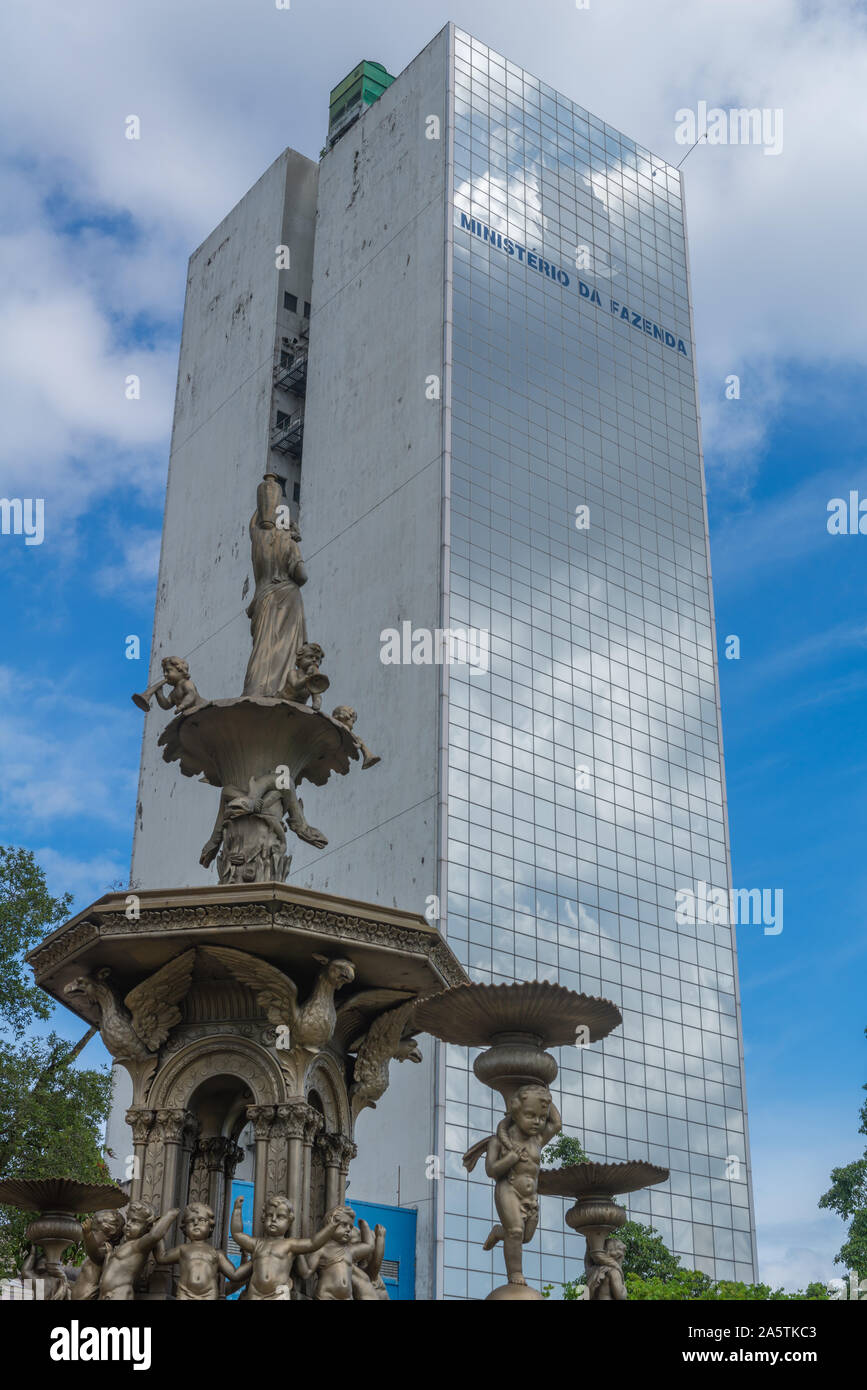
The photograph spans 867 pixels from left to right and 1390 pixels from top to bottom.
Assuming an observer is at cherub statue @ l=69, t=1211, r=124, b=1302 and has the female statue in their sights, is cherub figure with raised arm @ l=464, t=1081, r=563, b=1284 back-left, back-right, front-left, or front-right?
front-right

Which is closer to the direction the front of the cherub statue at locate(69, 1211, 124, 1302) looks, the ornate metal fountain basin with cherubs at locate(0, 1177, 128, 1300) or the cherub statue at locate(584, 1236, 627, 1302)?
the ornate metal fountain basin with cherubs

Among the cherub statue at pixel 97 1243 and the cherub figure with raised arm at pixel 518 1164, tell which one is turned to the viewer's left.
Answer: the cherub statue

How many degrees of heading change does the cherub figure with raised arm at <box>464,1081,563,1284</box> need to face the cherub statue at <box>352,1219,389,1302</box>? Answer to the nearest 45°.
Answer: approximately 135° to its right

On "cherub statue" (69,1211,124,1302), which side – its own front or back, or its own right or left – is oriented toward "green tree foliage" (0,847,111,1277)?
right
